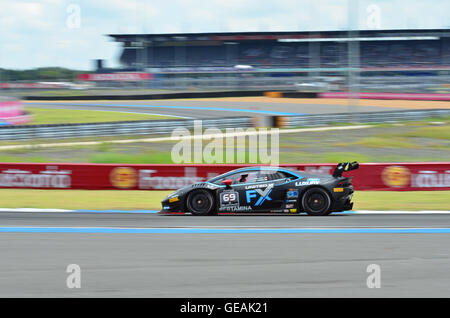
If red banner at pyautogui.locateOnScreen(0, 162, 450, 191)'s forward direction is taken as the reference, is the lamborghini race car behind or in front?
in front

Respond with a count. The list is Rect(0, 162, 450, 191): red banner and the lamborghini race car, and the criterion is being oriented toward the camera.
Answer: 1

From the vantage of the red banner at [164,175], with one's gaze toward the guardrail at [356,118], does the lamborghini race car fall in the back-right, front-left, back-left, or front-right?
back-right

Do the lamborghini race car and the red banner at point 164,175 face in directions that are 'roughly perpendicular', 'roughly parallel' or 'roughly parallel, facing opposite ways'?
roughly perpendicular

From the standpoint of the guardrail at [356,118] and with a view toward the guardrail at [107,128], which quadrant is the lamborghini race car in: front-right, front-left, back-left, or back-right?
front-left

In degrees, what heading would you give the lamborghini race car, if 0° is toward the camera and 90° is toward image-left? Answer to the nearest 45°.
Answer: approximately 90°

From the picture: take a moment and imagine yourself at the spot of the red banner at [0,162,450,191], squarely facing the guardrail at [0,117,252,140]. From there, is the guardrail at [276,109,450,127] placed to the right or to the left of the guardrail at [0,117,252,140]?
right

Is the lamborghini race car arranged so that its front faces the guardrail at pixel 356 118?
no

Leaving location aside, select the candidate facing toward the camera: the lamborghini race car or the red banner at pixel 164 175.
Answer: the red banner

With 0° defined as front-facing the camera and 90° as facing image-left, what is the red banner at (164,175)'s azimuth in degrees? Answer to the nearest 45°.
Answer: approximately 0°

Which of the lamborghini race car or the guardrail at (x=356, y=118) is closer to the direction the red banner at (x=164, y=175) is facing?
the lamborghini race car

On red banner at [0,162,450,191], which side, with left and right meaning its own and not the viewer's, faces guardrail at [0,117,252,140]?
back

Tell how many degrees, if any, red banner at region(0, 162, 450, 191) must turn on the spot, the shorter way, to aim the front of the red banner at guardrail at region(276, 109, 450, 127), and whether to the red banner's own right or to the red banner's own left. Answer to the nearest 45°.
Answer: approximately 135° to the red banner's own left
